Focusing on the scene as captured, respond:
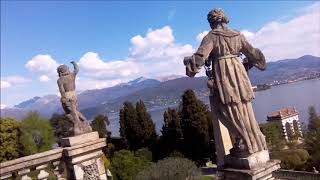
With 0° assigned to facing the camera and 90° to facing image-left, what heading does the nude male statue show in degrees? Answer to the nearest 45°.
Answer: approximately 180°

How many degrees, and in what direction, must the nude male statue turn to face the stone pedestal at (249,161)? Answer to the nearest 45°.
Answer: approximately 135° to its right

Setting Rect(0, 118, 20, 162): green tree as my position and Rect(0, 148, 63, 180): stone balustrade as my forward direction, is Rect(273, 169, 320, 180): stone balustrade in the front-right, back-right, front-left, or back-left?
front-left

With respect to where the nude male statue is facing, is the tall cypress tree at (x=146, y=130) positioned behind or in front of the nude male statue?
in front
